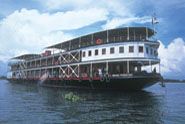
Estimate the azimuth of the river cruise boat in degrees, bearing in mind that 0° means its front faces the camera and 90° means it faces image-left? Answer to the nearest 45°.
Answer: approximately 315°
